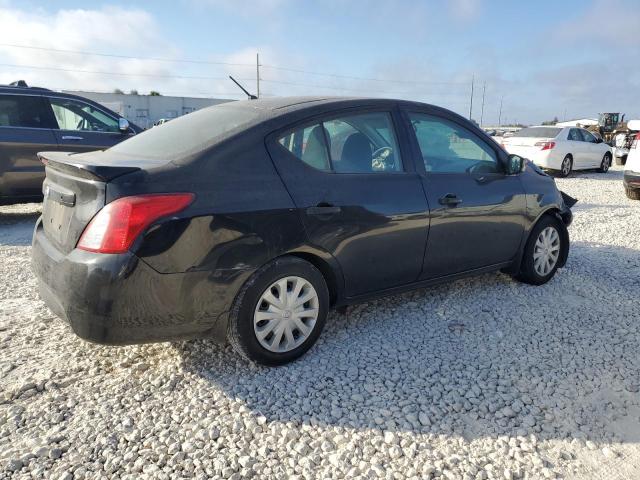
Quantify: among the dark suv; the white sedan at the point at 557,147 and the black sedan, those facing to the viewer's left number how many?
0

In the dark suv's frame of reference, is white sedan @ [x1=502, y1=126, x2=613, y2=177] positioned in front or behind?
in front

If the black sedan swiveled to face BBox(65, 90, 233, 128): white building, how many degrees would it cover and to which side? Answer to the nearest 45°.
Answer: approximately 45° to its left

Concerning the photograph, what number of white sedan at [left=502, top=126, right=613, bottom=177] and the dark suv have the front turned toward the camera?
0

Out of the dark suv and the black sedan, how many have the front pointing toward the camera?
0

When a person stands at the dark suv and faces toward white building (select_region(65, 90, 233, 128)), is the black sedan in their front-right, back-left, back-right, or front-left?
back-right

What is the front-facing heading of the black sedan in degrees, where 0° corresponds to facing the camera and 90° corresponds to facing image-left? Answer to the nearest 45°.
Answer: approximately 225°

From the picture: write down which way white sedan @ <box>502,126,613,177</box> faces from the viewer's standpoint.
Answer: facing away from the viewer and to the right of the viewer

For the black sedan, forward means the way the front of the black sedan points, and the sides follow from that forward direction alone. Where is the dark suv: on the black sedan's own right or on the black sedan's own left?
on the black sedan's own left

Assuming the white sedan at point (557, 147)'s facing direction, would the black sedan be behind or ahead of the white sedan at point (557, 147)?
behind

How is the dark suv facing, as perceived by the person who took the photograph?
facing to the right of the viewer

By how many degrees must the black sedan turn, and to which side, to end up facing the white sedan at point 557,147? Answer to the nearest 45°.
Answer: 0° — it already faces it

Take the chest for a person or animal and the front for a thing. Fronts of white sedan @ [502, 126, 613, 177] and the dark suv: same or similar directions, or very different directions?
same or similar directions

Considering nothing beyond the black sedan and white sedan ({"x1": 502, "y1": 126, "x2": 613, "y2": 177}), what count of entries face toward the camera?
0

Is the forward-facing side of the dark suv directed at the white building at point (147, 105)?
no

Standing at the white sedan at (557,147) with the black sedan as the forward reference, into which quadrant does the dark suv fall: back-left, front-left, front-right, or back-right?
front-right

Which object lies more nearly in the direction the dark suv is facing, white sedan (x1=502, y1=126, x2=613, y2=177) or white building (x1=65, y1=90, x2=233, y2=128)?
the white sedan

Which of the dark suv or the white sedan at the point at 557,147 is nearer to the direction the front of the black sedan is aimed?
the white sedan

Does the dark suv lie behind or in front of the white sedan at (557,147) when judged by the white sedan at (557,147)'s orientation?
behind

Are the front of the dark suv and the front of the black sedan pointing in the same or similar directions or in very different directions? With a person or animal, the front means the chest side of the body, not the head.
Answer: same or similar directions

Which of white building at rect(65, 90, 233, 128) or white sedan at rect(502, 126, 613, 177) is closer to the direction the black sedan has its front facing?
the white sedan
